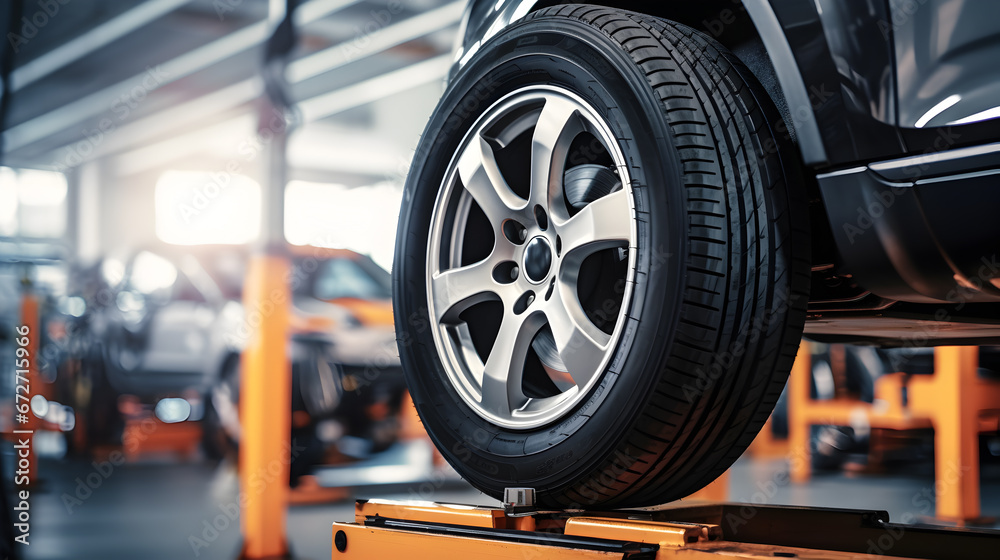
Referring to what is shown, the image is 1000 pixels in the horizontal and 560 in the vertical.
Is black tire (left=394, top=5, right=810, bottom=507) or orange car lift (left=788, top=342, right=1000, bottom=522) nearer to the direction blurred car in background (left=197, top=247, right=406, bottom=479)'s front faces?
the black tire

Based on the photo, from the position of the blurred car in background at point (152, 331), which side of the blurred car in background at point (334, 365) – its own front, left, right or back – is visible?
right

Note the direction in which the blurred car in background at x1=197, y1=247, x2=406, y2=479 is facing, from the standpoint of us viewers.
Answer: facing the viewer and to the left of the viewer

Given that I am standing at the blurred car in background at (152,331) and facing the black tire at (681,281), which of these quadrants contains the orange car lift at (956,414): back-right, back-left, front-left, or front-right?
front-left

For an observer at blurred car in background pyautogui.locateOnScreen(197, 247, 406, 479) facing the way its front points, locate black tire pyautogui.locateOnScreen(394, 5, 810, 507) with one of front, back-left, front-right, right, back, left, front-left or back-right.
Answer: front-left

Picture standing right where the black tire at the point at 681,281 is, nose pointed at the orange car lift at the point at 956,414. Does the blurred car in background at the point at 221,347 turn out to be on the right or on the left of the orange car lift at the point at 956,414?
left

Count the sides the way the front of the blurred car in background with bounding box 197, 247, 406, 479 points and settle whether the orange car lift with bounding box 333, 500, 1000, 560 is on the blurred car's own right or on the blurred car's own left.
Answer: on the blurred car's own left

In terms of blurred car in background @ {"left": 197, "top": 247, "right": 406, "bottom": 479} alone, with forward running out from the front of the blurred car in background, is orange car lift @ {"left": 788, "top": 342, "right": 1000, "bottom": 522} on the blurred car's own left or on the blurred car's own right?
on the blurred car's own left
